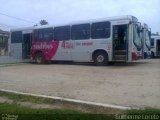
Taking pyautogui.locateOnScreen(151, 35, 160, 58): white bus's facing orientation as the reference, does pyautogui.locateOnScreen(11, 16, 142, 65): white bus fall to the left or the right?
on its right

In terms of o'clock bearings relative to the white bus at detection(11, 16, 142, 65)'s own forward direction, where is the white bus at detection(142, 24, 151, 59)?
the white bus at detection(142, 24, 151, 59) is roughly at 10 o'clock from the white bus at detection(11, 16, 142, 65).

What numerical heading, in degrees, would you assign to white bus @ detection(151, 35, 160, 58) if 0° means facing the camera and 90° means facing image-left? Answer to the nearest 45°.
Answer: approximately 315°

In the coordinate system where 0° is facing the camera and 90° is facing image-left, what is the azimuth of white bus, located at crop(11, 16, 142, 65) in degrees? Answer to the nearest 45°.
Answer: approximately 315°

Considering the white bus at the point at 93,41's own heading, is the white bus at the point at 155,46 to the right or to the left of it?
on its left

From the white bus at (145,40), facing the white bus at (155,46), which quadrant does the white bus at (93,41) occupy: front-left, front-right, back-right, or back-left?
back-left
